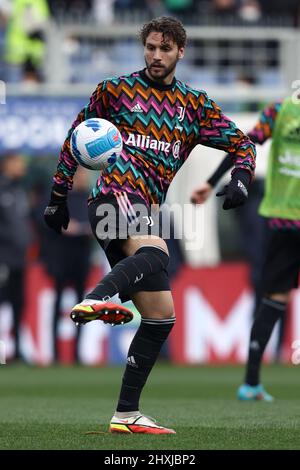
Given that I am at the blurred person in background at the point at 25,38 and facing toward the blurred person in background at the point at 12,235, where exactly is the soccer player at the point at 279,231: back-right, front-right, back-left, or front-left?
front-left

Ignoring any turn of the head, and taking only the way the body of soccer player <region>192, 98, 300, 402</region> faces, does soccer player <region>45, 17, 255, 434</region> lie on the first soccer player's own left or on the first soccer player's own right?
on the first soccer player's own right

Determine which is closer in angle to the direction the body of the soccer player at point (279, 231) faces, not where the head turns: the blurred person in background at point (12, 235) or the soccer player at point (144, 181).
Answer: the soccer player

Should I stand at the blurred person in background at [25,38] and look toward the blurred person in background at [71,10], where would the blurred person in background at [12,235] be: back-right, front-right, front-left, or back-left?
back-right

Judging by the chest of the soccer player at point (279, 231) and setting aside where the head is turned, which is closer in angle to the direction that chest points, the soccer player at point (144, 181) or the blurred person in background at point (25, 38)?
the soccer player

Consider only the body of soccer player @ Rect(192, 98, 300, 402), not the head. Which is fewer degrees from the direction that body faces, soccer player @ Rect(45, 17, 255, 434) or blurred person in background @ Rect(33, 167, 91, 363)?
the soccer player

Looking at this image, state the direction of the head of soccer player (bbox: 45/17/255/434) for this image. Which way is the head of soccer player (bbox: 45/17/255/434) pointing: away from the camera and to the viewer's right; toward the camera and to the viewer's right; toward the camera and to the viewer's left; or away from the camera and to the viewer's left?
toward the camera and to the viewer's left
